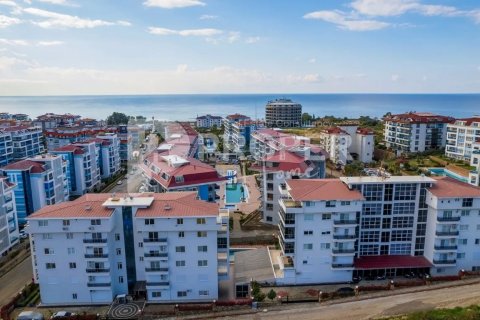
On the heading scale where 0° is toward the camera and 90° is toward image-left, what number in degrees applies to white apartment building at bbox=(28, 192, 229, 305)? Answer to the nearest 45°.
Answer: approximately 0°

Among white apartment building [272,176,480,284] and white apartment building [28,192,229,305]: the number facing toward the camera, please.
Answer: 2

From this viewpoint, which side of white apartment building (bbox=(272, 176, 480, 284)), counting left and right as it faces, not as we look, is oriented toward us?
front

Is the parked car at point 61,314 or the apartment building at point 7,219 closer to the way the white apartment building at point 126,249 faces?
the parked car

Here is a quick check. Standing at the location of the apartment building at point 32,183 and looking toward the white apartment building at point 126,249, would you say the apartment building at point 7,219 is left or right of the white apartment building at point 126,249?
right

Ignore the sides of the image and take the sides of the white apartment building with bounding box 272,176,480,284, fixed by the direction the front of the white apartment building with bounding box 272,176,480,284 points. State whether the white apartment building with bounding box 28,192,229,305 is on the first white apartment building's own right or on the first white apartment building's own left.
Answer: on the first white apartment building's own right

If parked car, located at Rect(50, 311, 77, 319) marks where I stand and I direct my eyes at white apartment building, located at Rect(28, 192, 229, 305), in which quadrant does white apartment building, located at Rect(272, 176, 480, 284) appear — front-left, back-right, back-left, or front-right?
front-right

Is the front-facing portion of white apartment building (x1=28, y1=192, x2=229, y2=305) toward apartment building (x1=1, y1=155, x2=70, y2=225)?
no

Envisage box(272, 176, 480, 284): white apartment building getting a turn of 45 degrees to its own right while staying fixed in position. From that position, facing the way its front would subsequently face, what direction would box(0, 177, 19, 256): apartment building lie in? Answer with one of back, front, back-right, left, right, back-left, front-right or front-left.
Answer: front-right

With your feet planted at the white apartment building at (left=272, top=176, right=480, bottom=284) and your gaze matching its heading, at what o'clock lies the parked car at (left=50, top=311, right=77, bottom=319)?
The parked car is roughly at 2 o'clock from the white apartment building.

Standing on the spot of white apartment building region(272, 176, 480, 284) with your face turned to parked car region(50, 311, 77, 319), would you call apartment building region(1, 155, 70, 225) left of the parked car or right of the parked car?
right

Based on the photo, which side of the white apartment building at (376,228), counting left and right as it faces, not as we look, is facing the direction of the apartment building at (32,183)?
right

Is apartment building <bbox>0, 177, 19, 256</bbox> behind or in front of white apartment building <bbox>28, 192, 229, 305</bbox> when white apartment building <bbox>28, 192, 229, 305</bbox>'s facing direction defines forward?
behind
